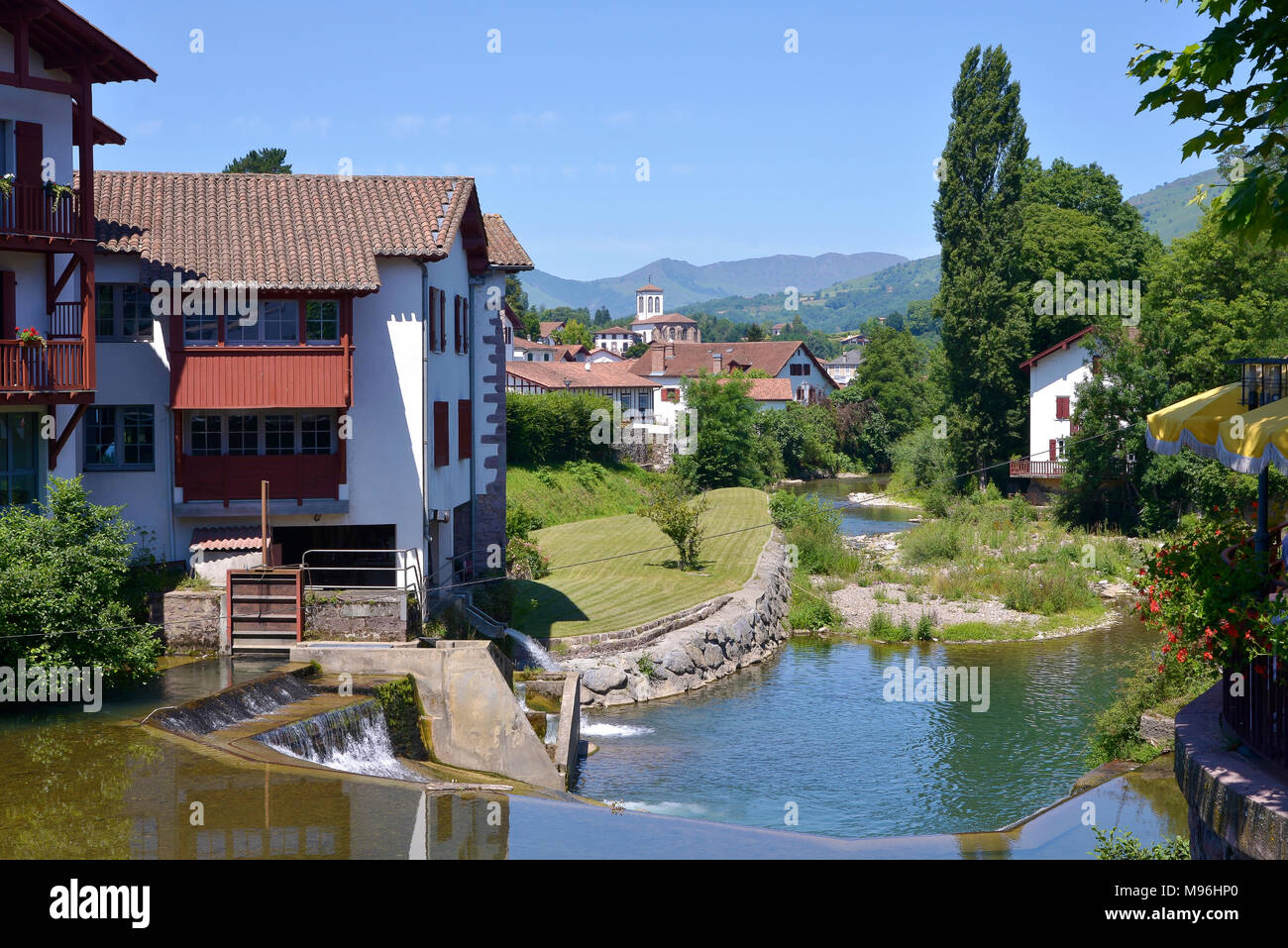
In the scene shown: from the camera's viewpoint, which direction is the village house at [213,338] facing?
toward the camera

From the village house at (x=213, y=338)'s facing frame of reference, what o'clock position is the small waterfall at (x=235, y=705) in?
The small waterfall is roughly at 12 o'clock from the village house.

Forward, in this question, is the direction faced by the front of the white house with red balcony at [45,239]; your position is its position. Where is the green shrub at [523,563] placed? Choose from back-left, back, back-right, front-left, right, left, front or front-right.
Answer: back-left

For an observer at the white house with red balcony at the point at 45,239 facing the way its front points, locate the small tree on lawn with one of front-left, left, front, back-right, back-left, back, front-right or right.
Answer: back-left

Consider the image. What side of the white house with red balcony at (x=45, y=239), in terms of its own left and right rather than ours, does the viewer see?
front

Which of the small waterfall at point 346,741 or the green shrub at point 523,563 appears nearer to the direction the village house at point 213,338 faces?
the small waterfall

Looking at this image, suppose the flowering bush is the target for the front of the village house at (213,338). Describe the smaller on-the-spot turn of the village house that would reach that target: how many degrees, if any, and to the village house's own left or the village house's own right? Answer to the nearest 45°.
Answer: approximately 45° to the village house's own left
